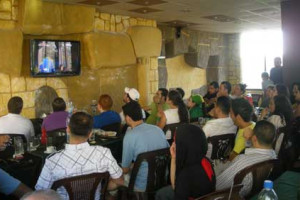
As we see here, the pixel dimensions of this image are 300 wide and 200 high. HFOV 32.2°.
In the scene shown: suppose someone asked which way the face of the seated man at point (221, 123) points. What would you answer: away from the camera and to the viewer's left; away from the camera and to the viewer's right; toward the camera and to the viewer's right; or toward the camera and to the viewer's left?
away from the camera and to the viewer's left

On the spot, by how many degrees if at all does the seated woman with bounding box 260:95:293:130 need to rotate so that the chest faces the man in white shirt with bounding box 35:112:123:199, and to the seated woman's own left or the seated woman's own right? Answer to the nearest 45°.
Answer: approximately 45° to the seated woman's own left

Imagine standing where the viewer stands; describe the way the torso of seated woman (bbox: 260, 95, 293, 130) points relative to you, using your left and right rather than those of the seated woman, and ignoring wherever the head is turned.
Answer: facing to the left of the viewer

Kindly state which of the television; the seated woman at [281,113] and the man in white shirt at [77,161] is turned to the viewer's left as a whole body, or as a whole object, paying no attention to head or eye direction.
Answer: the seated woman

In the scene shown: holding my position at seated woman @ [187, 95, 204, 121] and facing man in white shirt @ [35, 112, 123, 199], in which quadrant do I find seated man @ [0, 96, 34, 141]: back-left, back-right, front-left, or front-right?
front-right

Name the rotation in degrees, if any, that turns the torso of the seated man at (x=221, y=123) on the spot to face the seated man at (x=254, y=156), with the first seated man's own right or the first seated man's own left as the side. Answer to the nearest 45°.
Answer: approximately 135° to the first seated man's own left

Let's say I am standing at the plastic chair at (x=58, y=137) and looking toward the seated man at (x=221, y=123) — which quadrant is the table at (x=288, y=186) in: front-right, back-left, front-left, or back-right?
front-right

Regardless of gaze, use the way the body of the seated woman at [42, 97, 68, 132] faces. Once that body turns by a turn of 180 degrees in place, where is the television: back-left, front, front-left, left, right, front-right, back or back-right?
back

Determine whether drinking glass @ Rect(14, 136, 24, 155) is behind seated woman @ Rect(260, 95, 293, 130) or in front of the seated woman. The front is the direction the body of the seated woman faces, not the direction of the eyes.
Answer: in front
